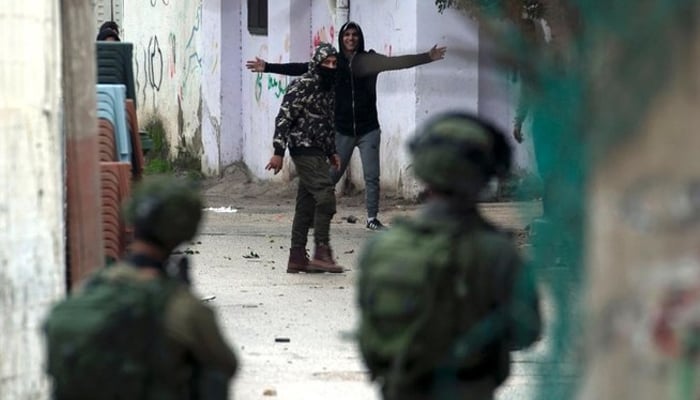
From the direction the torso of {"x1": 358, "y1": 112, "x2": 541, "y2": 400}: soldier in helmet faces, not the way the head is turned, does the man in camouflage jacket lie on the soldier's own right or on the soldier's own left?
on the soldier's own left

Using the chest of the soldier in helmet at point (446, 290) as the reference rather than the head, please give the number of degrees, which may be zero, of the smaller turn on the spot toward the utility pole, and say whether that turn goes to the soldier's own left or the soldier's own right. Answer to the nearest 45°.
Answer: approximately 90° to the soldier's own left

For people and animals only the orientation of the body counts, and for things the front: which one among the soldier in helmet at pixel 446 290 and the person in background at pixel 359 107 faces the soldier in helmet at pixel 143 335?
the person in background

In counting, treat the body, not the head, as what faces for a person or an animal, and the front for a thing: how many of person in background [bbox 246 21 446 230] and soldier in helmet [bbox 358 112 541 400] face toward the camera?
1

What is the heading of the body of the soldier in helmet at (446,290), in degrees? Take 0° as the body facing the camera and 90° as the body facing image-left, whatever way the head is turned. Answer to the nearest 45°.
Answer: approximately 225°

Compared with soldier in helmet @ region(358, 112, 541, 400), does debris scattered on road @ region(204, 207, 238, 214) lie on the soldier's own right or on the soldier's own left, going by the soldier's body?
on the soldier's own left
